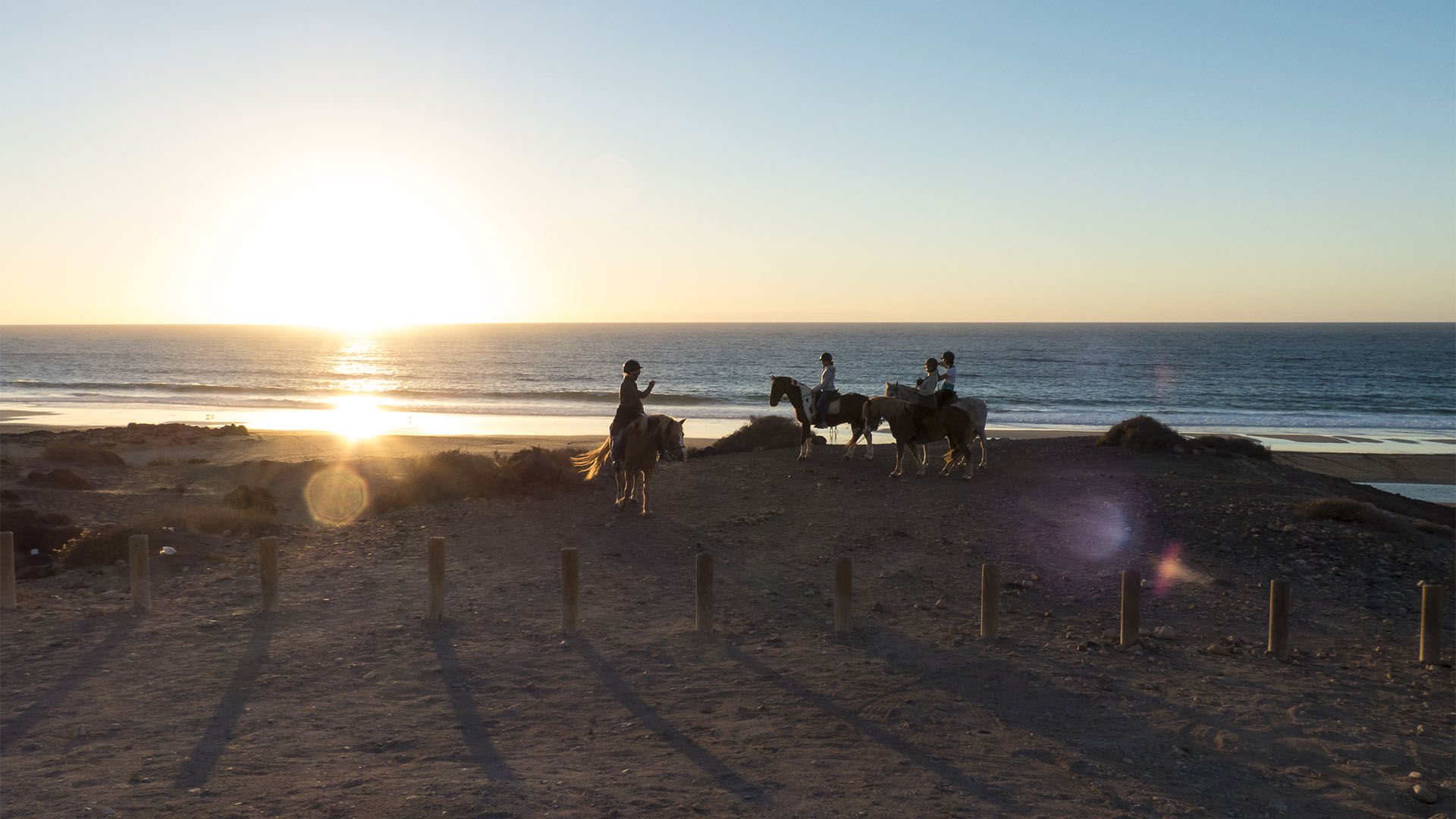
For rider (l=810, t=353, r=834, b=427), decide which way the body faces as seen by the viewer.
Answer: to the viewer's left

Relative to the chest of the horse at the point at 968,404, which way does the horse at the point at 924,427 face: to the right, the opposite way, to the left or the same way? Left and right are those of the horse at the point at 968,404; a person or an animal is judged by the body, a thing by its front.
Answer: the same way

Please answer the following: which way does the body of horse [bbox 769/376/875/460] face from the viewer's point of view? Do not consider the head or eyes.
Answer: to the viewer's left

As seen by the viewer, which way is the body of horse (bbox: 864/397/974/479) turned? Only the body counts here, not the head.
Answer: to the viewer's left

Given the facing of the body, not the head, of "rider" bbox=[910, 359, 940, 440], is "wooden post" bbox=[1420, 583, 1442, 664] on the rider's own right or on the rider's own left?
on the rider's own left

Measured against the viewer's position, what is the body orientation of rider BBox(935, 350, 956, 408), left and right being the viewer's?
facing to the left of the viewer

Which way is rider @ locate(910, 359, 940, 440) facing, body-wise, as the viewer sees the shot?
to the viewer's left

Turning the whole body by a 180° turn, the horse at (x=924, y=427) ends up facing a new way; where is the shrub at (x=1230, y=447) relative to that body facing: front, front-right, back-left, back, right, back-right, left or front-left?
front-left

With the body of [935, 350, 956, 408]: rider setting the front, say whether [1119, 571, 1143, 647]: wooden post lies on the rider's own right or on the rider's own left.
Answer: on the rider's own left

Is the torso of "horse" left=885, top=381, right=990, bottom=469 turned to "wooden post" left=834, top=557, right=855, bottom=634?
no

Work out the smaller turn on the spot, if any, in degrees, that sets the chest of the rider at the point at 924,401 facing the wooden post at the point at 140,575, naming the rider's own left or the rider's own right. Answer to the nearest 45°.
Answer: approximately 45° to the rider's own left

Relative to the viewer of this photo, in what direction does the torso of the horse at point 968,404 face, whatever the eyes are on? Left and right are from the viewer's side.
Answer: facing to the left of the viewer

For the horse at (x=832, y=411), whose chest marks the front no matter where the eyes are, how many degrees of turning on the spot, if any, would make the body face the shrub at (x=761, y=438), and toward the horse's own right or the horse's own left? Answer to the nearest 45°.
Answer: approximately 45° to the horse's own right

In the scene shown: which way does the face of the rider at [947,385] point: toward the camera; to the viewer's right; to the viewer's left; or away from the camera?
to the viewer's left

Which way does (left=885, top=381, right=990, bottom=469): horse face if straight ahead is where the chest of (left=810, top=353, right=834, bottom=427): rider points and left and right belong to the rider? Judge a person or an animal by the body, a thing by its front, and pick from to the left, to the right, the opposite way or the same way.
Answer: the same way

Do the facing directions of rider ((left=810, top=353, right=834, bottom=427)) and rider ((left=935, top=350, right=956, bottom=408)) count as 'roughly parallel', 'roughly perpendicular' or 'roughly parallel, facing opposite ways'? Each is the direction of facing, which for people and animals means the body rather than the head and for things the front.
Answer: roughly parallel

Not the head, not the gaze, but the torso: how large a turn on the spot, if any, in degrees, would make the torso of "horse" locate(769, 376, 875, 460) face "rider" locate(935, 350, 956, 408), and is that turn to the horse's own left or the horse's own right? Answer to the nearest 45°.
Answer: approximately 135° to the horse's own left

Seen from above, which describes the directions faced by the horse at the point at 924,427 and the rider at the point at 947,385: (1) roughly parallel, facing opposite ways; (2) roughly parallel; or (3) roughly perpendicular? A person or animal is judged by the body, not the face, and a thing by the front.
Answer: roughly parallel

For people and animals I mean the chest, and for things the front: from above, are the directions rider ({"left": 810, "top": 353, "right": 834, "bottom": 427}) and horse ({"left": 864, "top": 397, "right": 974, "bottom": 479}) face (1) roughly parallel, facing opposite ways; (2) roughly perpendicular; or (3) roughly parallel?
roughly parallel

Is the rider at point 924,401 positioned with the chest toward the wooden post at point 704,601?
no

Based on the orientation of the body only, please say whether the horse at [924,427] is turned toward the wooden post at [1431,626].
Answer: no
